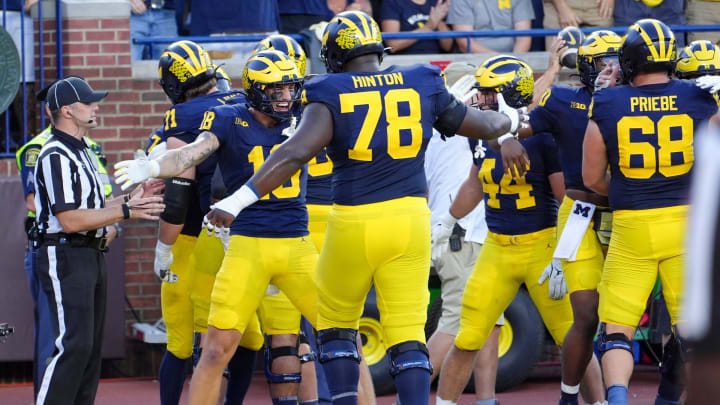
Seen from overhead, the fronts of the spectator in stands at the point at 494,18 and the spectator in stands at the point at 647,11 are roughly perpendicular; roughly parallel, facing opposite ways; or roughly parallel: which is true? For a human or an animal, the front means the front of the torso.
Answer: roughly parallel

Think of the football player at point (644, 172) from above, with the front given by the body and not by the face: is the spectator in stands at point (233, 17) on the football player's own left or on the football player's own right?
on the football player's own left

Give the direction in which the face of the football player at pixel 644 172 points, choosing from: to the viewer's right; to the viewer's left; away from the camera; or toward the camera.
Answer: away from the camera

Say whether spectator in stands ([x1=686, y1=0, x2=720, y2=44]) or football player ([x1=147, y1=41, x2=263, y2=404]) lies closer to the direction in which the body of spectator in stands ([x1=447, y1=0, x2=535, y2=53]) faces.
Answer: the football player

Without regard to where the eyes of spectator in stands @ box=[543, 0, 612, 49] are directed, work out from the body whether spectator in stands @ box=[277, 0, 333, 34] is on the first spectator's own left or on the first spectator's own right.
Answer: on the first spectator's own right

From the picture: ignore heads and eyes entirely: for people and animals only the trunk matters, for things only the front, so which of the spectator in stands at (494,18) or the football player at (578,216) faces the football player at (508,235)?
the spectator in stands

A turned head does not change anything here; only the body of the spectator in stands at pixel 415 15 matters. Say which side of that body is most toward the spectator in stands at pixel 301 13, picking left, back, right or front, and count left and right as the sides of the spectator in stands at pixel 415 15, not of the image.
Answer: right

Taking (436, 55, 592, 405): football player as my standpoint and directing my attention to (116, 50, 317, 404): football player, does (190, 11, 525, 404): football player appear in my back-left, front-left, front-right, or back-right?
front-left

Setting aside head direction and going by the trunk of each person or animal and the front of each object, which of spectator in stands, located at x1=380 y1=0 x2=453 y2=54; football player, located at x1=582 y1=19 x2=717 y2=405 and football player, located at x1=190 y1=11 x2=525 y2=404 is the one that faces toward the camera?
the spectator in stands

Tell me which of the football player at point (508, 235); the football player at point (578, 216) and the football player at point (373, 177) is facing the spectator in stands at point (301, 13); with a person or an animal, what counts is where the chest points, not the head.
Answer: the football player at point (373, 177)

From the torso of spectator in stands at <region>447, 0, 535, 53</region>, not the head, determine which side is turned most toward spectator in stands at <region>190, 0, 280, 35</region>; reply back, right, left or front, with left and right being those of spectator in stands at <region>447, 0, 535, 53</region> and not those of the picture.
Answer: right

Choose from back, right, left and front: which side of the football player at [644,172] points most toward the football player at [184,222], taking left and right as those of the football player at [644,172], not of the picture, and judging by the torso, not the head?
left

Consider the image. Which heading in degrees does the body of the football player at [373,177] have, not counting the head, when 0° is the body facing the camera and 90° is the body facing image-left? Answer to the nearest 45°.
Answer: approximately 180°

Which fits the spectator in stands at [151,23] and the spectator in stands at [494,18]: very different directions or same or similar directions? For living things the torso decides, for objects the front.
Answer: same or similar directions

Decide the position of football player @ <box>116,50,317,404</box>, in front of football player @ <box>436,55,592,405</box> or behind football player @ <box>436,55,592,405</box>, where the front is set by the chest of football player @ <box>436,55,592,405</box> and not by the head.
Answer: in front

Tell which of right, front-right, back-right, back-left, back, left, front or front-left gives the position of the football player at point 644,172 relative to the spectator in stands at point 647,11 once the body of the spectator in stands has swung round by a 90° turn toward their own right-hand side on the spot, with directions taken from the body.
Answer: left

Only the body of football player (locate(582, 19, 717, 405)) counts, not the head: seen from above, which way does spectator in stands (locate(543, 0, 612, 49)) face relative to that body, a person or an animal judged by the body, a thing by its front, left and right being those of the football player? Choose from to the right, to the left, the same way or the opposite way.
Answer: the opposite way

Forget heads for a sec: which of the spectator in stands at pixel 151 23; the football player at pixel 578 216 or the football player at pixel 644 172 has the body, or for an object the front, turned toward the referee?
the spectator in stands

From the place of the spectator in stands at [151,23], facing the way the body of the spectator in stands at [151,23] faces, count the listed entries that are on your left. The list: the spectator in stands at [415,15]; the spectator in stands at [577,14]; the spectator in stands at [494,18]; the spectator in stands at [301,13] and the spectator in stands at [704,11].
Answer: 5

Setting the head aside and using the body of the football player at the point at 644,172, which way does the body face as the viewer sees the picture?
away from the camera

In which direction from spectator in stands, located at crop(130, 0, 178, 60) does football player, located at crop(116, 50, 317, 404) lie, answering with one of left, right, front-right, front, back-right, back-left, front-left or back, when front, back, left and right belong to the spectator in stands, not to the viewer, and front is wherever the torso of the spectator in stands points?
front
